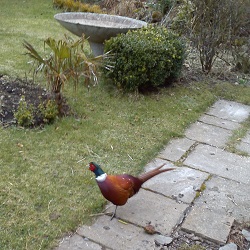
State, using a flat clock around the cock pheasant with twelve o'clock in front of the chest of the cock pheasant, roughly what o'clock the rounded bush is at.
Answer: The rounded bush is roughly at 3 o'clock from the cock pheasant.

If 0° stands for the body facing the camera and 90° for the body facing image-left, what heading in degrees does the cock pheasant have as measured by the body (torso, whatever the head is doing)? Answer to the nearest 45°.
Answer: approximately 90°

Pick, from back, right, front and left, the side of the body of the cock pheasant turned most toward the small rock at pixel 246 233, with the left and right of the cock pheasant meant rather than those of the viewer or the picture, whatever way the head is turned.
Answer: back

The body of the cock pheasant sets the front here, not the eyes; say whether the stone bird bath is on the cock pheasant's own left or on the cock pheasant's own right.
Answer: on the cock pheasant's own right

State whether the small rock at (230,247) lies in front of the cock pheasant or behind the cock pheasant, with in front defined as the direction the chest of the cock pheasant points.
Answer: behind
